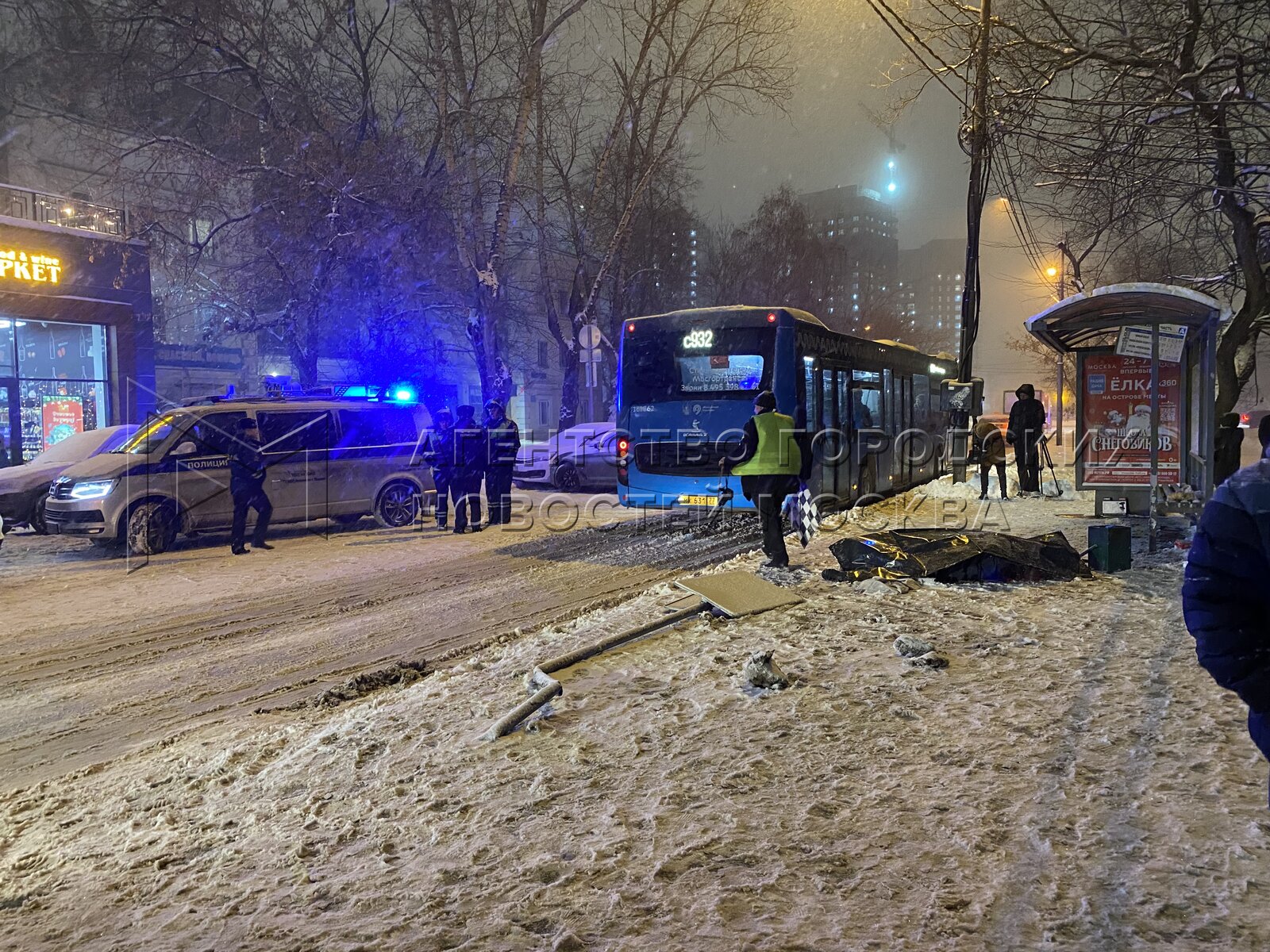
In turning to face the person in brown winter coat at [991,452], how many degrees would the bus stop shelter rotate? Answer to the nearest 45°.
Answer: approximately 45° to its right

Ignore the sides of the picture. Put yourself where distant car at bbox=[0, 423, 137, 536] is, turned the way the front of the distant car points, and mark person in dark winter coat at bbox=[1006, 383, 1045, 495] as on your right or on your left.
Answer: on your left

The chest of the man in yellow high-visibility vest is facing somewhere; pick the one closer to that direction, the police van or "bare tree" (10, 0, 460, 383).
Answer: the bare tree

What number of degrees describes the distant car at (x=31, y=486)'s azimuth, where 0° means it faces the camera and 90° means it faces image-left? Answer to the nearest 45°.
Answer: approximately 45°

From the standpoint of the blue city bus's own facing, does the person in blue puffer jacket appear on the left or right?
on its right

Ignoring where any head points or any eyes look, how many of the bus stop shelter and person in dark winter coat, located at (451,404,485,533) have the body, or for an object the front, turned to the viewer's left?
1

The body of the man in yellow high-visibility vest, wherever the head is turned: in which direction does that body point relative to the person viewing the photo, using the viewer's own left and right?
facing away from the viewer and to the left of the viewer

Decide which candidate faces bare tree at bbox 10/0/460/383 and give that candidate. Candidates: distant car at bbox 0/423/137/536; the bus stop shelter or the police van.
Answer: the bus stop shelter

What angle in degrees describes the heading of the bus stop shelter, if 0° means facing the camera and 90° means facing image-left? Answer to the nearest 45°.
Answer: approximately 90°

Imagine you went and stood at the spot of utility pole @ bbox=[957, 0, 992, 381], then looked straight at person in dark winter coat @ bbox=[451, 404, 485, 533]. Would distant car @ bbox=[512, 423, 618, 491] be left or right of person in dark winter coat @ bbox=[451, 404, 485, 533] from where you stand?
right

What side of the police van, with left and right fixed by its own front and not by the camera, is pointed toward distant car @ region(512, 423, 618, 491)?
back

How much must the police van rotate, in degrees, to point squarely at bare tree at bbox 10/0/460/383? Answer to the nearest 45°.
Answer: approximately 135° to its right
